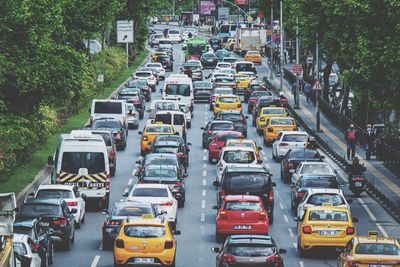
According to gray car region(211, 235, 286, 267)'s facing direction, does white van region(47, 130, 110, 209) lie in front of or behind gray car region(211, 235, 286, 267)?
in front

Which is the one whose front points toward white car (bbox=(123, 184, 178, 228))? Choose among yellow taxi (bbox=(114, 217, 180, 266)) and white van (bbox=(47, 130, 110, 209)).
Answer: the yellow taxi

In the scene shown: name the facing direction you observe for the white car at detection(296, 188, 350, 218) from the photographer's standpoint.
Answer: facing away from the viewer

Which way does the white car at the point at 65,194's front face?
away from the camera

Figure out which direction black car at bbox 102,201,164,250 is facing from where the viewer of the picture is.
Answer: facing away from the viewer

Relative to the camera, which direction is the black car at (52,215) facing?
away from the camera

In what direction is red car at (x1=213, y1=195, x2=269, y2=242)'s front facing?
away from the camera

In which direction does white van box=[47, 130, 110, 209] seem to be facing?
away from the camera

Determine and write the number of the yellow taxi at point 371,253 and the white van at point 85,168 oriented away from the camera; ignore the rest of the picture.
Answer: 2

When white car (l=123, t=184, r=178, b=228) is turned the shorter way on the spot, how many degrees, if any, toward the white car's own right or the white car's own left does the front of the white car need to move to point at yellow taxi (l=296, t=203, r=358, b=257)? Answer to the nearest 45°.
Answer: approximately 135° to the white car's own right

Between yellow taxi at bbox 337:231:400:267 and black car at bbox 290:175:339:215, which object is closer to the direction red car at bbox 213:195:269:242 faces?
the black car

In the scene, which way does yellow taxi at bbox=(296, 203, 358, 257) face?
away from the camera

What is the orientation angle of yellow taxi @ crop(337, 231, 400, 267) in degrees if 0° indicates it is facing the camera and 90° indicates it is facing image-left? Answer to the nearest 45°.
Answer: approximately 180°

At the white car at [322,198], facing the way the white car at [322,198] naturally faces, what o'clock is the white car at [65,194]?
the white car at [65,194] is roughly at 9 o'clock from the white car at [322,198].
